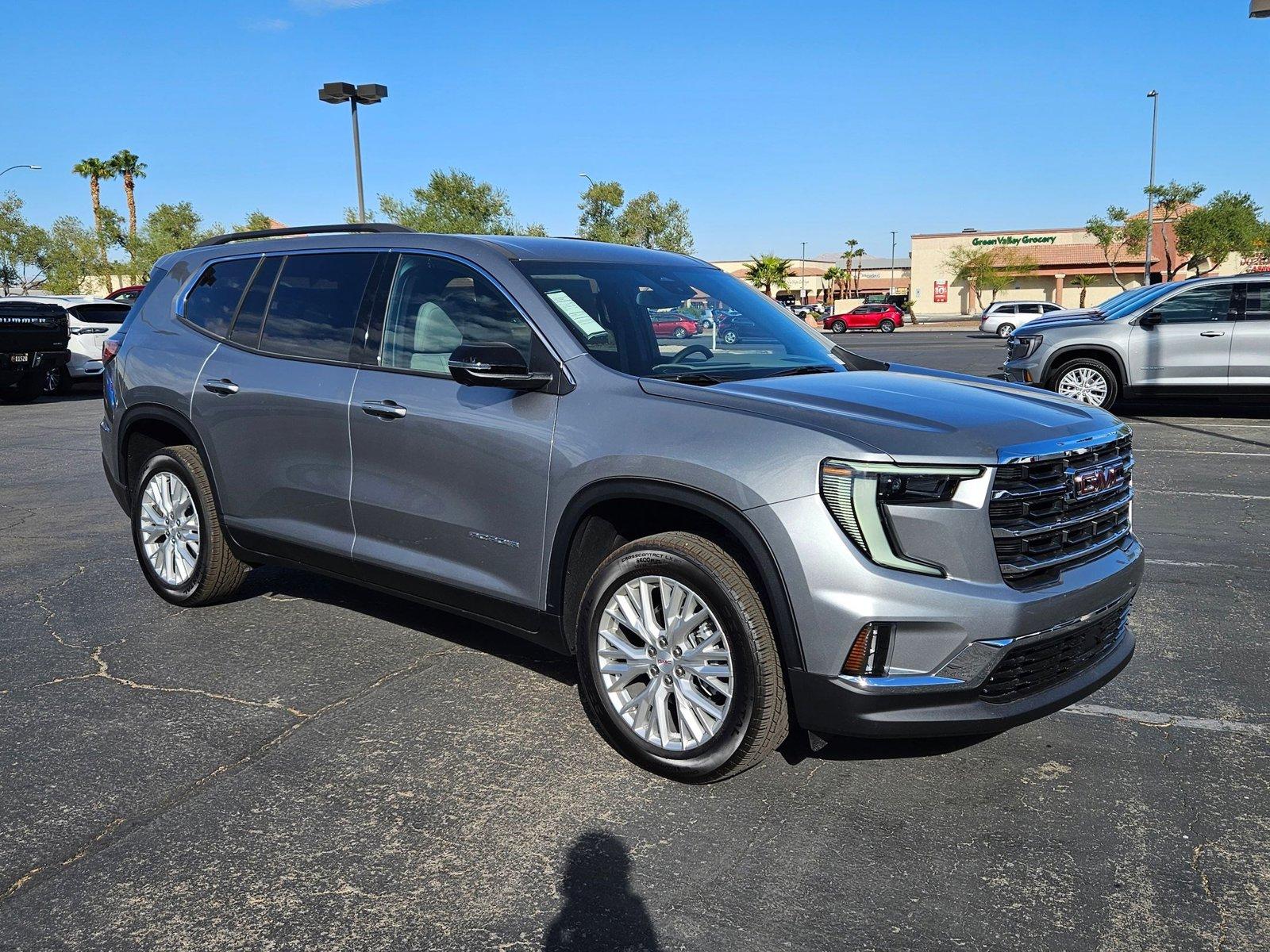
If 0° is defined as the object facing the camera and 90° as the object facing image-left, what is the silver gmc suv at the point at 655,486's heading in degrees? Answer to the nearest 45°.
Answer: approximately 315°

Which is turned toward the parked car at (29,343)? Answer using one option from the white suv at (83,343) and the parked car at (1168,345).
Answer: the parked car at (1168,345)

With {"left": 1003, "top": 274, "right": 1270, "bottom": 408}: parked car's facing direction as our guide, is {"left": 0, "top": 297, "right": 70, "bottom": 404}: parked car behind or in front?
in front

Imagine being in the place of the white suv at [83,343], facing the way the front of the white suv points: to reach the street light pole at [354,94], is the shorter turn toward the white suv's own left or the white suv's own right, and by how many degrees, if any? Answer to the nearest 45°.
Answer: approximately 90° to the white suv's own right

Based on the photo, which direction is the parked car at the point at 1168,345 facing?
to the viewer's left

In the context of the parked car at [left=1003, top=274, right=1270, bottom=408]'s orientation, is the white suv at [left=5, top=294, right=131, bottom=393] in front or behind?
in front

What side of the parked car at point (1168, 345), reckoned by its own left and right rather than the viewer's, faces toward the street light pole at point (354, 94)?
front

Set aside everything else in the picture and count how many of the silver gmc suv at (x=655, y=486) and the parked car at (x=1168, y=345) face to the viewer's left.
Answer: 1

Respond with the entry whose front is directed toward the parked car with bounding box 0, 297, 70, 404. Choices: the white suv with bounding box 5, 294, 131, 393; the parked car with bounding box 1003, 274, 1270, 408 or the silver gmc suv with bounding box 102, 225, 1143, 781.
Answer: the parked car with bounding box 1003, 274, 1270, 408

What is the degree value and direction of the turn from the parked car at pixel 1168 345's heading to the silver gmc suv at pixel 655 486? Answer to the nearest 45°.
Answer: approximately 90° to its left

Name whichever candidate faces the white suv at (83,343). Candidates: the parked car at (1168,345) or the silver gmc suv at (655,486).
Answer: the parked car

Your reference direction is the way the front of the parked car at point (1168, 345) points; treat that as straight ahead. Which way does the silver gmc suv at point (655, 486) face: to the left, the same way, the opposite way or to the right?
the opposite way

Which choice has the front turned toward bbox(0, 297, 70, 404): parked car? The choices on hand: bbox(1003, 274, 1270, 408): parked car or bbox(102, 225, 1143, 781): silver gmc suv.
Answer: bbox(1003, 274, 1270, 408): parked car
